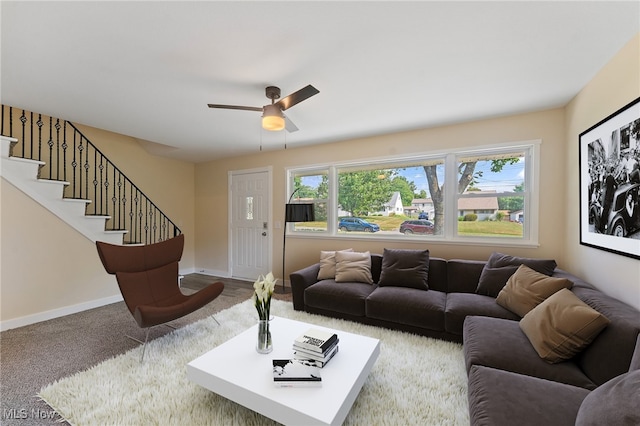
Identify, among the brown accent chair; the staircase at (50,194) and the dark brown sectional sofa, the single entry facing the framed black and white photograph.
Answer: the brown accent chair

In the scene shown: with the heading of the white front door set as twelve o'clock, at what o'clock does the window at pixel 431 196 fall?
The window is roughly at 9 o'clock from the white front door.

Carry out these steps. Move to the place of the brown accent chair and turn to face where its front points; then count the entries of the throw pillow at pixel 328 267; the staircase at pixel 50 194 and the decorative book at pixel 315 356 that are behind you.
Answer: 1

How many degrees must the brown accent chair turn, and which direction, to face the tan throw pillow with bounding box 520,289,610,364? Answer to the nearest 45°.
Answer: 0° — it already faces it

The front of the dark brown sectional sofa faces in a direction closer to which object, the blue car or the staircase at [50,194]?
the staircase

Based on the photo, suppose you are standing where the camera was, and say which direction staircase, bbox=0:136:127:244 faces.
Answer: facing away from the viewer and to the right of the viewer

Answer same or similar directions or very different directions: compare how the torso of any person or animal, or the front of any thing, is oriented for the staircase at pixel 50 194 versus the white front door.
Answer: very different directions

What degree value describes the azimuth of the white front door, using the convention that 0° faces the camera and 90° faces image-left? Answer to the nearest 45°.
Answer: approximately 45°

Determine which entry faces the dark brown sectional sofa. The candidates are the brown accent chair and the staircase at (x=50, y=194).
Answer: the brown accent chair
